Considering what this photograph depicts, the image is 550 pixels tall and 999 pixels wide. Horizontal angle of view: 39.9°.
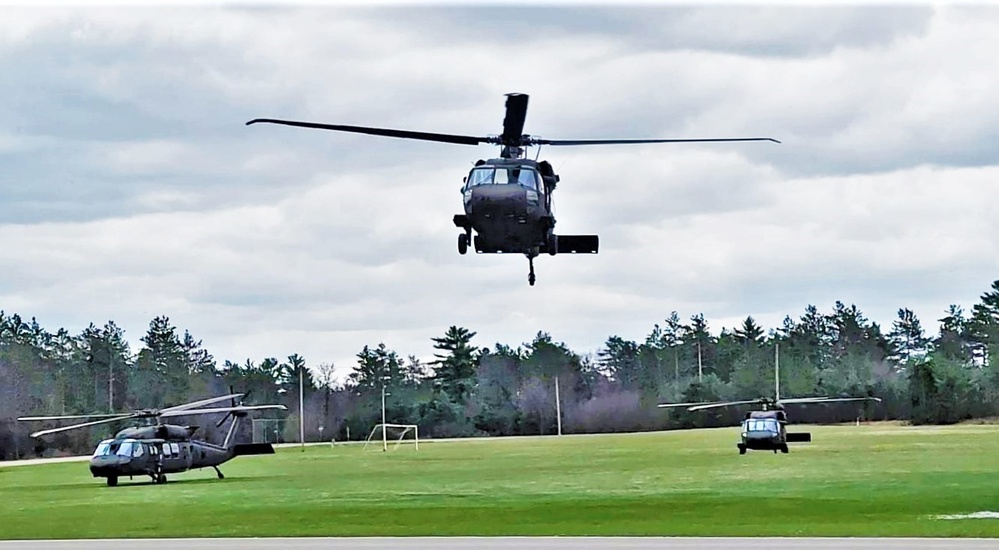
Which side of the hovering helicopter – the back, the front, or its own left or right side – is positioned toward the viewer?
front

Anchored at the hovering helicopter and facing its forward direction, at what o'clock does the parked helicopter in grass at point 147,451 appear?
The parked helicopter in grass is roughly at 5 o'clock from the hovering helicopter.

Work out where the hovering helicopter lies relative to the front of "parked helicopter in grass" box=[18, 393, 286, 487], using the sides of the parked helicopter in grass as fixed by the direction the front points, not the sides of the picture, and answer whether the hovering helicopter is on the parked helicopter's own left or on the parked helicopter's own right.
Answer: on the parked helicopter's own left

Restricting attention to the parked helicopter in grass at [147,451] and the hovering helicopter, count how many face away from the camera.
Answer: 0

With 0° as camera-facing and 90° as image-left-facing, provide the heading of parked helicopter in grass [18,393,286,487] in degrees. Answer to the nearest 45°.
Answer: approximately 45°
